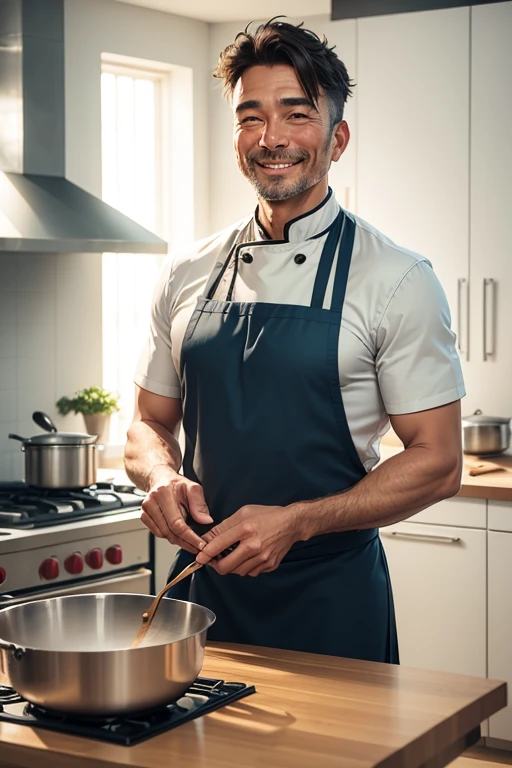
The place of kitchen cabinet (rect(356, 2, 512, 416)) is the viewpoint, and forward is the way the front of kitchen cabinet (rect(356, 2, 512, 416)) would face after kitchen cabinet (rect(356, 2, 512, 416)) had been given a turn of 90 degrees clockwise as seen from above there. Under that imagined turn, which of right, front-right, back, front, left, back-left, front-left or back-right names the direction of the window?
front

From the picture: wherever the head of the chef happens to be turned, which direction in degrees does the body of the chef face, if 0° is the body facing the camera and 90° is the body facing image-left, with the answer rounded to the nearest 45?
approximately 45°

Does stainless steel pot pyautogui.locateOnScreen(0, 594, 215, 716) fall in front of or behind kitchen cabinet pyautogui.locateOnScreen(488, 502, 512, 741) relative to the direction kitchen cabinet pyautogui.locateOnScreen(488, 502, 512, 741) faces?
in front

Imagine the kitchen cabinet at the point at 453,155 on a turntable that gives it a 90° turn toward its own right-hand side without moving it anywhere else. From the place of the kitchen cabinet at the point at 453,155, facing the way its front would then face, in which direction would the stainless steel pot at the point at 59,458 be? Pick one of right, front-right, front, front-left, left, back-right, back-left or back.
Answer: front-left

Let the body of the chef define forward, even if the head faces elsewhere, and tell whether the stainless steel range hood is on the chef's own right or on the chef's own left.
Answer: on the chef's own right

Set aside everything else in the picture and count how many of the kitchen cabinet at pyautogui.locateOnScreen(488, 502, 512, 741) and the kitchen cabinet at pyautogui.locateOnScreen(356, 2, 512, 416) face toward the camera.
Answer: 2

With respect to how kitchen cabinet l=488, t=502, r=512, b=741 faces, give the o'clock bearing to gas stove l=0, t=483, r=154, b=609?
The gas stove is roughly at 2 o'clock from the kitchen cabinet.
